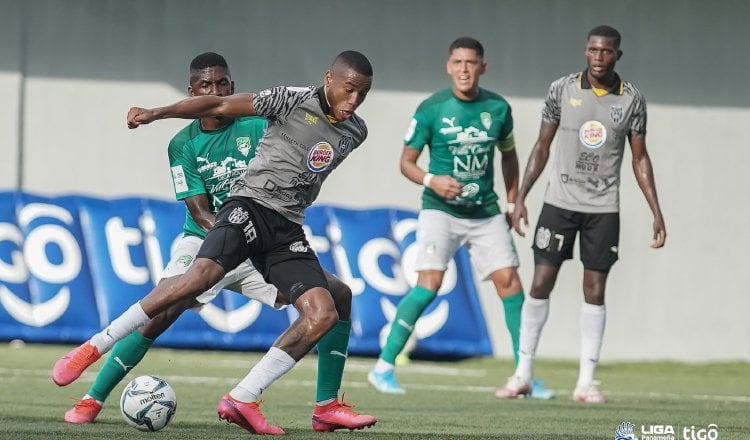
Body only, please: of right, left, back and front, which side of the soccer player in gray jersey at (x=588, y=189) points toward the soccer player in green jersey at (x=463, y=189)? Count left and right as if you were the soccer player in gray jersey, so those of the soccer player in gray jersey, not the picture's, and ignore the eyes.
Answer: right

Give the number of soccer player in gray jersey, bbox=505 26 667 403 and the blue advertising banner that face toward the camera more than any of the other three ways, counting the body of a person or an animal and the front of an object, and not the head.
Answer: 2

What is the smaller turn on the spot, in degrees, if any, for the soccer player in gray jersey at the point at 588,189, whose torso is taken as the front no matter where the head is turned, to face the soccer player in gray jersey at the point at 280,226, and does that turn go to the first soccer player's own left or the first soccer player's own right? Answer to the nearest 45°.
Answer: approximately 45° to the first soccer player's own right

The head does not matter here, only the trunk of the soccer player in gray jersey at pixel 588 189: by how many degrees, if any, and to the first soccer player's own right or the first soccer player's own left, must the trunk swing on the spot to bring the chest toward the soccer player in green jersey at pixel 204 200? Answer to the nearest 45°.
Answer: approximately 45° to the first soccer player's own right

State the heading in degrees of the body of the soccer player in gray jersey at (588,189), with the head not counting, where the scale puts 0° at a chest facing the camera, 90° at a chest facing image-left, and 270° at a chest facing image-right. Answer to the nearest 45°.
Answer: approximately 0°

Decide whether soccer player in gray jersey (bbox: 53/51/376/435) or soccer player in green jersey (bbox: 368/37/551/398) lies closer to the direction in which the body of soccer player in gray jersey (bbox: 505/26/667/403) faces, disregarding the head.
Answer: the soccer player in gray jersey

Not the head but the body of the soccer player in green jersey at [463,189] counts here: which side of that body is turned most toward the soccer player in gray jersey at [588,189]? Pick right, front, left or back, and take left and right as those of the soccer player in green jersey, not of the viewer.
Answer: left

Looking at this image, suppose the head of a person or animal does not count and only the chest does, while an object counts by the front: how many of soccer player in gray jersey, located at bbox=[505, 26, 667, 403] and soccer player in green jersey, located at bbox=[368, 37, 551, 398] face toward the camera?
2
